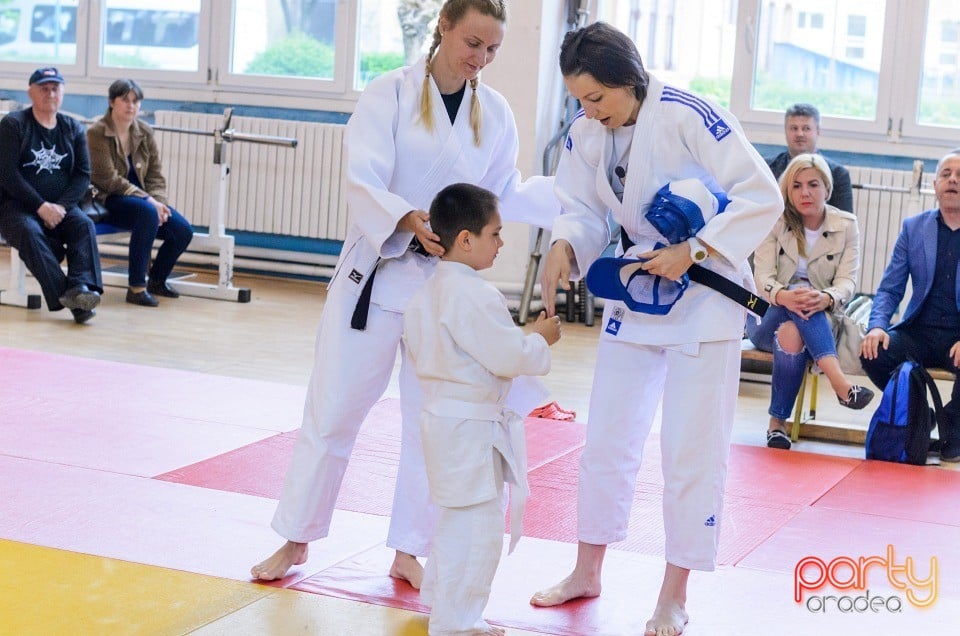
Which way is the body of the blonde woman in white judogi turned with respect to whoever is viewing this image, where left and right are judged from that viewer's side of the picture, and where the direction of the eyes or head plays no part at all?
facing the viewer and to the right of the viewer

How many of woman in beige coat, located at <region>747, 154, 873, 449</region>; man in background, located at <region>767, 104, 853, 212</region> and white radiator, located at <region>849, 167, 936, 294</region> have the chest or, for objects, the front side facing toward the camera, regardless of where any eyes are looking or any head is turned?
3

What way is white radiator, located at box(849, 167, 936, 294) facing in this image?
toward the camera

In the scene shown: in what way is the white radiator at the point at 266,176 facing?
toward the camera

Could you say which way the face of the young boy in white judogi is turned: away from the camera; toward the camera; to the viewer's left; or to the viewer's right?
to the viewer's right

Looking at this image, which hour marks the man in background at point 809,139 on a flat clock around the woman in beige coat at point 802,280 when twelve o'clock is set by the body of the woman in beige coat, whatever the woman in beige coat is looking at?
The man in background is roughly at 6 o'clock from the woman in beige coat.

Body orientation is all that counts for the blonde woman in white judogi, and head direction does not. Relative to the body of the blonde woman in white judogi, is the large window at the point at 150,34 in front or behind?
behind

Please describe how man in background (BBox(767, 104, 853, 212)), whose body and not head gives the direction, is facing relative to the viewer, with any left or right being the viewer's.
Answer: facing the viewer

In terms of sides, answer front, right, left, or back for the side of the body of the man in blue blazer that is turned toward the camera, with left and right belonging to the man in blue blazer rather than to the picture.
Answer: front

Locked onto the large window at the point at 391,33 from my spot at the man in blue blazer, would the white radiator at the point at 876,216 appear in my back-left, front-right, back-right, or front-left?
front-right

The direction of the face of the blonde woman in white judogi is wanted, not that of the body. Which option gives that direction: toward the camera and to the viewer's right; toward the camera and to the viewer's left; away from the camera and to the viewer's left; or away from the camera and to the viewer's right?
toward the camera and to the viewer's right
